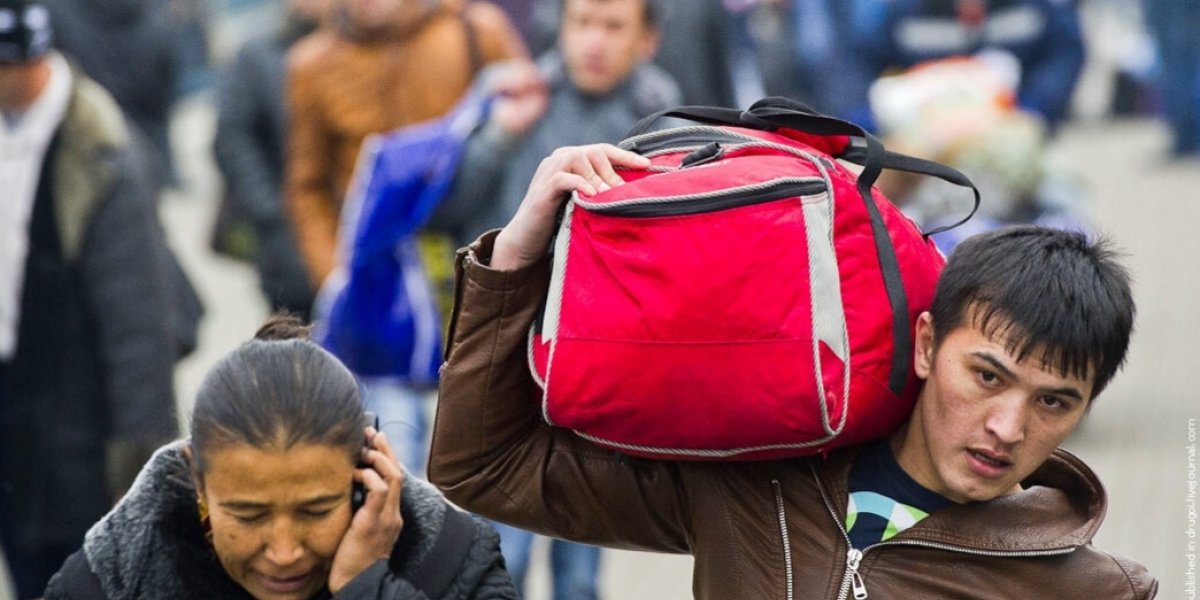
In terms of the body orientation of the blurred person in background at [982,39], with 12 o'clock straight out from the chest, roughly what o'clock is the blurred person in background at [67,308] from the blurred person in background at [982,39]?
the blurred person in background at [67,308] is roughly at 1 o'clock from the blurred person in background at [982,39].

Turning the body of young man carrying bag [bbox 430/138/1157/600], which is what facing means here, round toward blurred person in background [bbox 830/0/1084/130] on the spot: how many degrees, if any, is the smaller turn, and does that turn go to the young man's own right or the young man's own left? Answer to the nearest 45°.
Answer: approximately 180°

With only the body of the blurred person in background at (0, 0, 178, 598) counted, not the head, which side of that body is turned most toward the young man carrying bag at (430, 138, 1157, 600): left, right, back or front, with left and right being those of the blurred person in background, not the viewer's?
left

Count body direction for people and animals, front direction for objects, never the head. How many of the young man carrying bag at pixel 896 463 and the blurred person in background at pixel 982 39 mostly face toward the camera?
2

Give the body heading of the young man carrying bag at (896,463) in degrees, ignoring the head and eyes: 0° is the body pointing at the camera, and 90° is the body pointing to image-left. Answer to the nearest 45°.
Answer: approximately 0°

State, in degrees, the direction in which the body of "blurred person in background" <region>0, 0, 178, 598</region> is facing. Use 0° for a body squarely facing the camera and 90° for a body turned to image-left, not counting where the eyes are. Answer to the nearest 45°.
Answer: approximately 45°

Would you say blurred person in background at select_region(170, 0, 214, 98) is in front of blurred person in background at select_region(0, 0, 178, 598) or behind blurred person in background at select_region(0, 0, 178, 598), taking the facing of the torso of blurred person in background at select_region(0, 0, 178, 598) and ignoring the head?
behind
